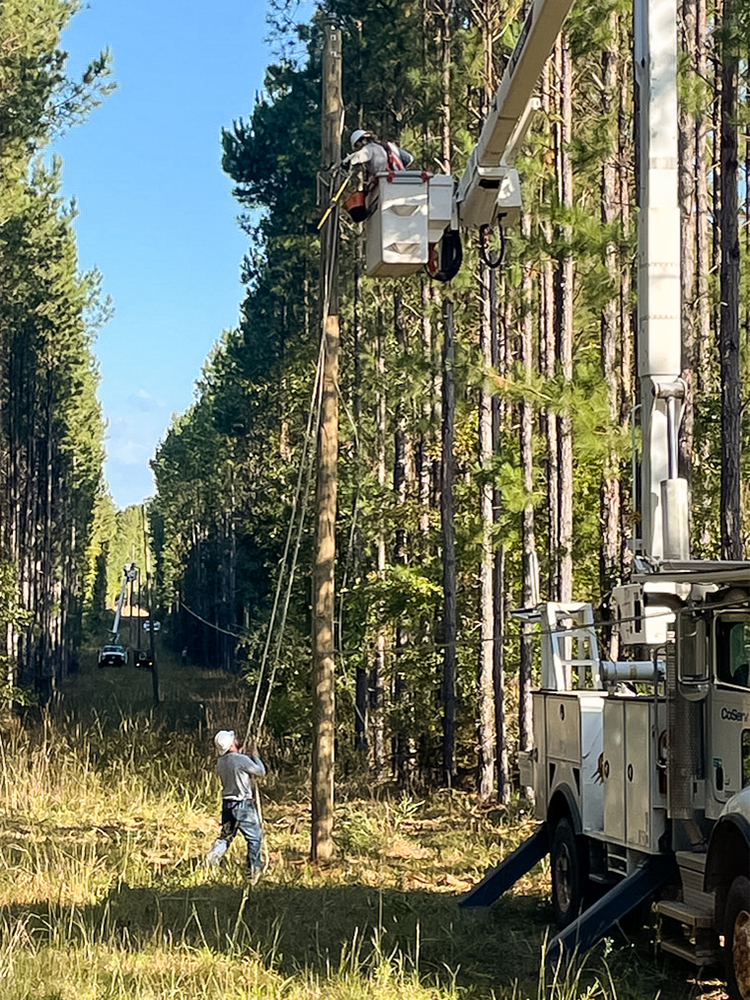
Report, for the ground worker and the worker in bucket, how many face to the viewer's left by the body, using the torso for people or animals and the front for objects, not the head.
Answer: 1

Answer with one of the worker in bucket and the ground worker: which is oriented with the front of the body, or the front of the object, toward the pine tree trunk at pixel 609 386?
the ground worker

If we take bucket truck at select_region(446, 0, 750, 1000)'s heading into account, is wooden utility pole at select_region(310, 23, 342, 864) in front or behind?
behind

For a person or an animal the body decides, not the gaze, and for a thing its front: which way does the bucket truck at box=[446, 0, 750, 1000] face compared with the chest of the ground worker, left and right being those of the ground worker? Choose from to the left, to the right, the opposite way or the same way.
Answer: to the right

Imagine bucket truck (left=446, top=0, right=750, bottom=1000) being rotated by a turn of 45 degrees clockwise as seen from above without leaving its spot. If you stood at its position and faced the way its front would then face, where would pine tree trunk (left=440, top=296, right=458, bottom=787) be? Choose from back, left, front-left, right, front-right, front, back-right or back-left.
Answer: back

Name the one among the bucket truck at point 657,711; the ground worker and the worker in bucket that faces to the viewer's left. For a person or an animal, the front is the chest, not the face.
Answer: the worker in bucket

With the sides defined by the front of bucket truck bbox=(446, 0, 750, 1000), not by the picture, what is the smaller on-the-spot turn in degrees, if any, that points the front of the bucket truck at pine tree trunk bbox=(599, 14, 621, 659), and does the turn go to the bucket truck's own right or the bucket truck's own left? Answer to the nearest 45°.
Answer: approximately 135° to the bucket truck's own left

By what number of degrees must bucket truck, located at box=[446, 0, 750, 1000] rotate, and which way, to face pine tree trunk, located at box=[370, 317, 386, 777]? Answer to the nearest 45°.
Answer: approximately 135° to its left

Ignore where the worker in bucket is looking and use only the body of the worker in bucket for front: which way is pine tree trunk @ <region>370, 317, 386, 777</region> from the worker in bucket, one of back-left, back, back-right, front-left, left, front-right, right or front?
right

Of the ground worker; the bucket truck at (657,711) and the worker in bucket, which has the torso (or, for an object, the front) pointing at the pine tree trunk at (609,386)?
the ground worker

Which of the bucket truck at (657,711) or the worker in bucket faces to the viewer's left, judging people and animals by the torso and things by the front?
the worker in bucket

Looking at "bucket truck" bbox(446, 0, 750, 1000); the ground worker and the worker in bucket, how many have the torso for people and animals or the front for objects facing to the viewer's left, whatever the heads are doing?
1

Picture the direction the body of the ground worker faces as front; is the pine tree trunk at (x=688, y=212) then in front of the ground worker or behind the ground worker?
in front

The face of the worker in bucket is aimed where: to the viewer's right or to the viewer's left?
to the viewer's left

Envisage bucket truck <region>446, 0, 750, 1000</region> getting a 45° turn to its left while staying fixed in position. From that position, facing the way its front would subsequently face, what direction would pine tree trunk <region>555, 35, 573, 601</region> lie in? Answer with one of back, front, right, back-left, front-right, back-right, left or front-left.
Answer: left

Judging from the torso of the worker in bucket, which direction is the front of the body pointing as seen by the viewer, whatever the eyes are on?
to the viewer's left

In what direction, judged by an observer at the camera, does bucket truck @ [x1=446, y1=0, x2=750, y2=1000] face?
facing the viewer and to the right of the viewer

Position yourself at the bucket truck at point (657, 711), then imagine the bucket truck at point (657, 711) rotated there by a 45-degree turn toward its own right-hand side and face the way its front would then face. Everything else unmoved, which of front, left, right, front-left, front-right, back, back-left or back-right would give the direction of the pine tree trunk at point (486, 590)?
back

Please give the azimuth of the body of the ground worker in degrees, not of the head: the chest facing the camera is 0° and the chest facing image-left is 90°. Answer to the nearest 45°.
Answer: approximately 225°
